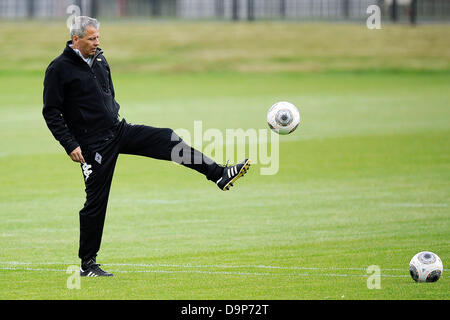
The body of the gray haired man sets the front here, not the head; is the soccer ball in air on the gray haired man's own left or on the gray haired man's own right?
on the gray haired man's own left

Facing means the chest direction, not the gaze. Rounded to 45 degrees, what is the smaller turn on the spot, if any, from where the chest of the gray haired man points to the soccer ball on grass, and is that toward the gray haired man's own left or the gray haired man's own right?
approximately 45° to the gray haired man's own left

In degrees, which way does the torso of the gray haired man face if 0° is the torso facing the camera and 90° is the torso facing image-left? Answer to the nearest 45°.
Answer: approximately 315°
